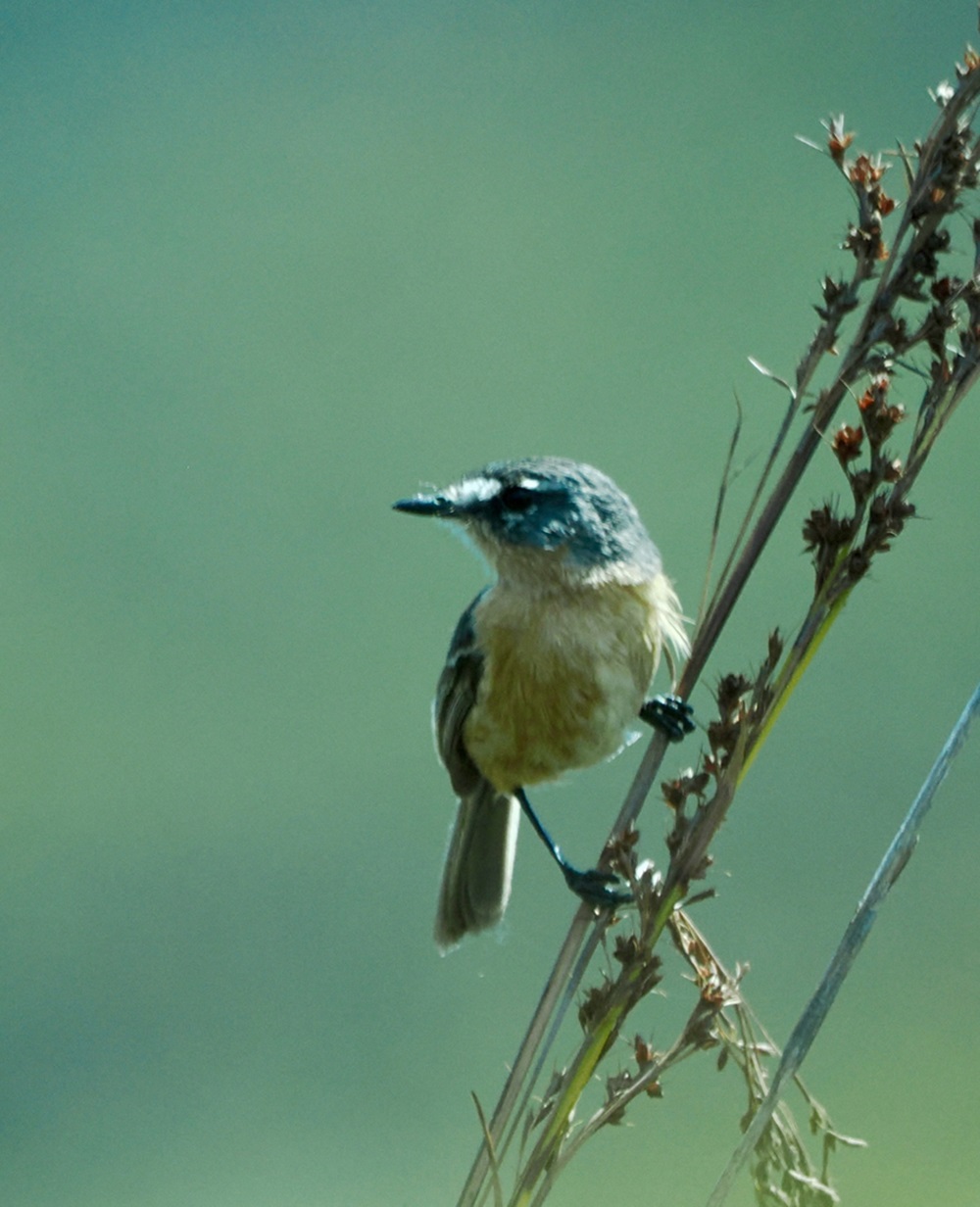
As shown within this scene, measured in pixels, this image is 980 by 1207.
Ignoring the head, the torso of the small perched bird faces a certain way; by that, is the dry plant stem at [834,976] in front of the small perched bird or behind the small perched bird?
in front

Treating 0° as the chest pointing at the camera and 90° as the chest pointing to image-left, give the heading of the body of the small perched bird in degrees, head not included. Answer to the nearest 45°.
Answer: approximately 315°
